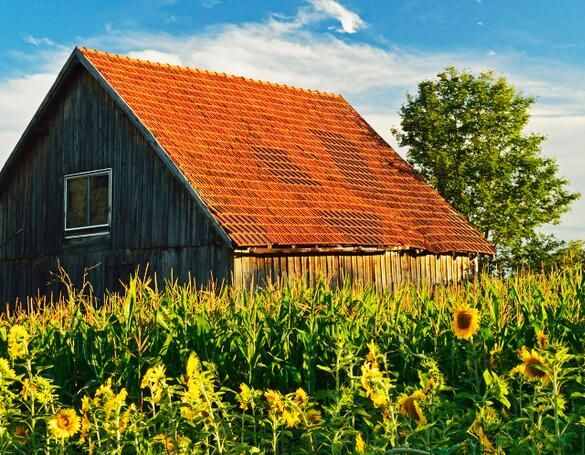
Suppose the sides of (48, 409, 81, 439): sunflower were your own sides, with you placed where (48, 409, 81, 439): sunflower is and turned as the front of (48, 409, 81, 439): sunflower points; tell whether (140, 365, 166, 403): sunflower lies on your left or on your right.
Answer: on your left

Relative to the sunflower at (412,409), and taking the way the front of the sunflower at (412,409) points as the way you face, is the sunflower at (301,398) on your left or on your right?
on your right

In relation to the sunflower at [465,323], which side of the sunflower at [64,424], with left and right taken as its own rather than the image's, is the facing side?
left

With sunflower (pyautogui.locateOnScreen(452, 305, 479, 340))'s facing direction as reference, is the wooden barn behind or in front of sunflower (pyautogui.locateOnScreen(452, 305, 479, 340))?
behind

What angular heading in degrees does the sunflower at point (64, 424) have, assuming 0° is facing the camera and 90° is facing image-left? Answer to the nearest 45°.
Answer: approximately 0°

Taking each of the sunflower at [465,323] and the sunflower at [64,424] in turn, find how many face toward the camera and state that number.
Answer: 2

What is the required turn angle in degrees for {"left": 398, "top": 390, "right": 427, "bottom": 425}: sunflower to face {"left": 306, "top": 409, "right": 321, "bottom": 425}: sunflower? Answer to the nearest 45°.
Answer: approximately 90° to its right

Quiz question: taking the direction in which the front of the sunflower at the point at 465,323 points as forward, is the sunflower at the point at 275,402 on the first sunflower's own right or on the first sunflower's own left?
on the first sunflower's own right

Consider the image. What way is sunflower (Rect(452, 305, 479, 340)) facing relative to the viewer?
toward the camera

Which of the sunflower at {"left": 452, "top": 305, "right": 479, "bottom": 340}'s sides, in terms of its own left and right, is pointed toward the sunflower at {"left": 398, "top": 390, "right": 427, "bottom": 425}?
front

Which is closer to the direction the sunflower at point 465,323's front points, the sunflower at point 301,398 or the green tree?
the sunflower

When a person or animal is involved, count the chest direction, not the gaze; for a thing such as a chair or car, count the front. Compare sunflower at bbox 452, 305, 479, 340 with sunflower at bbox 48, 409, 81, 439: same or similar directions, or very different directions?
same or similar directions

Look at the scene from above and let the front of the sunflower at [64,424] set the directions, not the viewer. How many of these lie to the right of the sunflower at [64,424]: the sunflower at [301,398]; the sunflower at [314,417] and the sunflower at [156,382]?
0

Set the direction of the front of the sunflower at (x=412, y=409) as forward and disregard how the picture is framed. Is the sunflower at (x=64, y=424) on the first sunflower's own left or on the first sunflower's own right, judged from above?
on the first sunflower's own right

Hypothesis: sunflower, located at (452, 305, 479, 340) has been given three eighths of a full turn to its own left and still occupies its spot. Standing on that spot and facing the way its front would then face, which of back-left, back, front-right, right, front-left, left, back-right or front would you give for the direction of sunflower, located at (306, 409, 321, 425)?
back-left
